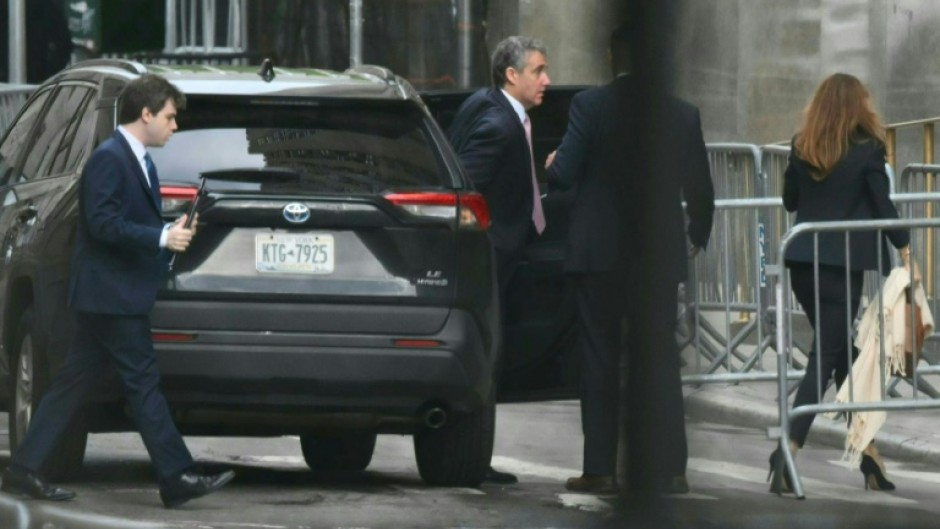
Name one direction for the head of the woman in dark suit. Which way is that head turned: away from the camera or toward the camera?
away from the camera

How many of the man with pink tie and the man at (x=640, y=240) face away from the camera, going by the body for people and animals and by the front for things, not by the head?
1

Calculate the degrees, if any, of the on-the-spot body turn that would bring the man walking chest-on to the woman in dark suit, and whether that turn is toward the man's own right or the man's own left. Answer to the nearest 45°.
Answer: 0° — they already face them

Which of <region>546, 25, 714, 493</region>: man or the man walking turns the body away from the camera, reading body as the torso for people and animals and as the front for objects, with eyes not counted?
the man

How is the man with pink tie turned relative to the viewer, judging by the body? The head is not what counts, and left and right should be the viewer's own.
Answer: facing to the right of the viewer

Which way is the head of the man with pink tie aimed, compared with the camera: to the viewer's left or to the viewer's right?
to the viewer's right

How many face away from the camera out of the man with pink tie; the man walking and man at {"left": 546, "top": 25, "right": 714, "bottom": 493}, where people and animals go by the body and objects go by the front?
1

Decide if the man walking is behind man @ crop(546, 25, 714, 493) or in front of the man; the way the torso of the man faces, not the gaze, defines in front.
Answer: in front

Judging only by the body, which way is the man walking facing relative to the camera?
to the viewer's right

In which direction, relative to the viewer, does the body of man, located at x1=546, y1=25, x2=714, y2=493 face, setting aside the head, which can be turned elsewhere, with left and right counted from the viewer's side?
facing away from the viewer
